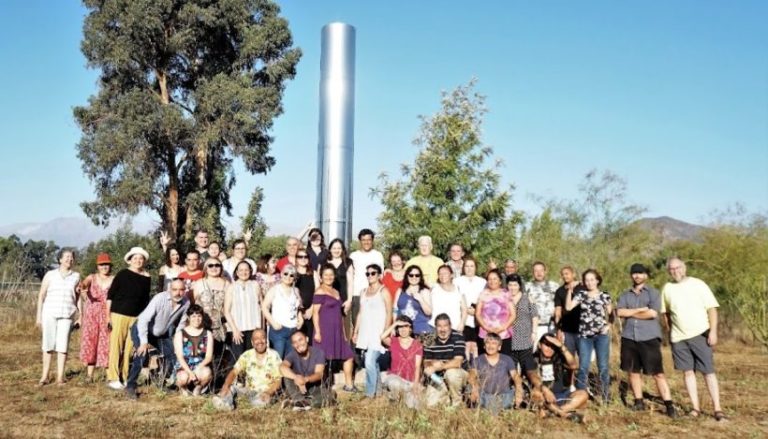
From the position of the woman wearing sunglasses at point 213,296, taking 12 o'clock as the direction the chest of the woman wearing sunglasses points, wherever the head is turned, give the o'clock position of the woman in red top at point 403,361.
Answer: The woman in red top is roughly at 10 o'clock from the woman wearing sunglasses.

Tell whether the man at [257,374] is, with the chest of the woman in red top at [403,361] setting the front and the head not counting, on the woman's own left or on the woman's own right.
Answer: on the woman's own right

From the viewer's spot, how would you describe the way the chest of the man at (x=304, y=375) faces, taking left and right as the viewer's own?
facing the viewer

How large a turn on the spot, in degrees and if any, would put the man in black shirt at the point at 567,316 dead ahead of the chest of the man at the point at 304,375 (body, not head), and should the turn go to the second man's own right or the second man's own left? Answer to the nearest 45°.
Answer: approximately 90° to the second man's own left

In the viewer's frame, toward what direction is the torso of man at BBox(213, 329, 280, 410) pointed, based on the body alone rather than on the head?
toward the camera

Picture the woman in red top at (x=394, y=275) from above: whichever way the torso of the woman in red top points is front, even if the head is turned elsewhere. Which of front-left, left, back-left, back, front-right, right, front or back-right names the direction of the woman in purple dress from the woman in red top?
front-right

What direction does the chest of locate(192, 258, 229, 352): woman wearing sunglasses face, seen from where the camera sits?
toward the camera

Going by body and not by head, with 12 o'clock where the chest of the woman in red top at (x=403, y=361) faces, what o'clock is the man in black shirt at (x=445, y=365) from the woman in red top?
The man in black shirt is roughly at 9 o'clock from the woman in red top.

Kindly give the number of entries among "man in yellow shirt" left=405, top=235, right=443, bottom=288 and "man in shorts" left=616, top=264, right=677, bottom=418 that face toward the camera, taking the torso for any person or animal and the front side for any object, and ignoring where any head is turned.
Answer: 2

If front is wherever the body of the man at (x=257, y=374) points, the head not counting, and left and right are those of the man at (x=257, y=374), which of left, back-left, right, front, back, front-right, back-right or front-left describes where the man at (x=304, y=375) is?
left

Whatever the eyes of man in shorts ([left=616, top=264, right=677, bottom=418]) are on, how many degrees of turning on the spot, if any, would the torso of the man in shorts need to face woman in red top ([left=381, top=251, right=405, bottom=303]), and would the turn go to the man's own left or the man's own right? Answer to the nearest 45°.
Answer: approximately 90° to the man's own right
